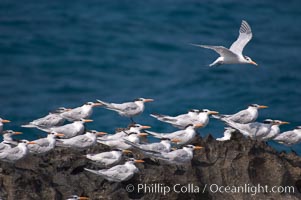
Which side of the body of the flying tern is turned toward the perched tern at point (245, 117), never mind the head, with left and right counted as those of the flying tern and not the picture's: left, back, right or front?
right

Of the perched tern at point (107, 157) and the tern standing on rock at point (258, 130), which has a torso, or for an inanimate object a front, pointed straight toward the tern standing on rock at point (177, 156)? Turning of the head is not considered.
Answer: the perched tern

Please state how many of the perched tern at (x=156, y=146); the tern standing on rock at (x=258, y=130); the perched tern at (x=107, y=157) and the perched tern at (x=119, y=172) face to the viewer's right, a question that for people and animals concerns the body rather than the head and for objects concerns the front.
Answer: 4

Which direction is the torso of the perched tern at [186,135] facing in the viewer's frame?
to the viewer's right

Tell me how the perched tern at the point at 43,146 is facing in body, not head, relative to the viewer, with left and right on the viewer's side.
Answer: facing to the right of the viewer

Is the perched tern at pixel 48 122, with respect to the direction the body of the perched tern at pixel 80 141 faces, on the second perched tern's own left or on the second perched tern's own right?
on the second perched tern's own left

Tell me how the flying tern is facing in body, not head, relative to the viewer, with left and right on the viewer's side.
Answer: facing to the right of the viewer

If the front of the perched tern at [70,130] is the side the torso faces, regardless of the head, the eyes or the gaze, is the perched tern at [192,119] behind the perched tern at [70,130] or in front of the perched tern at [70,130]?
in front

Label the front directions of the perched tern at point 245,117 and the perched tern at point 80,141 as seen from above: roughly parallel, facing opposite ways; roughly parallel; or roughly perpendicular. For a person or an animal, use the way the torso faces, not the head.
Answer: roughly parallel

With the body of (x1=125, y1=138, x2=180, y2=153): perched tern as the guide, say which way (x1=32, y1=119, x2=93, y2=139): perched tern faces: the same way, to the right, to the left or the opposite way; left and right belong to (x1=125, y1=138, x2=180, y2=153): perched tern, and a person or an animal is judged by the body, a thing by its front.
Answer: the same way

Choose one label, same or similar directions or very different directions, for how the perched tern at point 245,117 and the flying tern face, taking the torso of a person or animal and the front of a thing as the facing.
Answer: same or similar directions

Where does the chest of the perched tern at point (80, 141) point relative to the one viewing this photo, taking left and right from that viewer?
facing to the right of the viewer

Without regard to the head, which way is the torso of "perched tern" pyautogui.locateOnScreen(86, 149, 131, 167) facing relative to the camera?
to the viewer's right

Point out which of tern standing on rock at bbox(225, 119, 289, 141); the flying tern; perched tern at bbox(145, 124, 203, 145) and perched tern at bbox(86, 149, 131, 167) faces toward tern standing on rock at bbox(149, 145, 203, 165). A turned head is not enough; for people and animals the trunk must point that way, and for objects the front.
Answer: perched tern at bbox(86, 149, 131, 167)

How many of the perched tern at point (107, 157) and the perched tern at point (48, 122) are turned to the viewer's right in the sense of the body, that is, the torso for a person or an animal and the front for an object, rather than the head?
2

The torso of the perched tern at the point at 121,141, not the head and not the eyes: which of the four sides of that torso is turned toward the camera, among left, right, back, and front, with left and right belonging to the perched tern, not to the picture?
right

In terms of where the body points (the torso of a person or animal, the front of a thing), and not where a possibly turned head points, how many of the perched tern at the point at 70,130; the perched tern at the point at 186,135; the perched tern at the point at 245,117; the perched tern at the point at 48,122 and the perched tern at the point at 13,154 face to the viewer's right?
5
